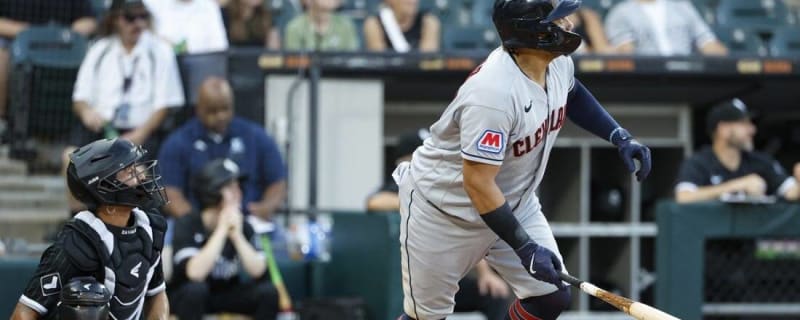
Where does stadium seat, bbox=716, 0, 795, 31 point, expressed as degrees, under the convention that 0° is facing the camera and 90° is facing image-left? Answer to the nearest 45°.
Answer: approximately 0°

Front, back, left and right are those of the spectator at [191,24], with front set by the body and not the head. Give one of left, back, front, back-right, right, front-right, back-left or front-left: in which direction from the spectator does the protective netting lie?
front-left

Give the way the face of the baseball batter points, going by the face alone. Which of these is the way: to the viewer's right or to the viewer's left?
to the viewer's right

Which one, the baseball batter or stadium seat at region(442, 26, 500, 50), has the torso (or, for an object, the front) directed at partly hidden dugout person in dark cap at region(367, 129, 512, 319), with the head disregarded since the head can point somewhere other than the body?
the stadium seat

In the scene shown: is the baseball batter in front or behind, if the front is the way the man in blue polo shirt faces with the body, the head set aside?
in front

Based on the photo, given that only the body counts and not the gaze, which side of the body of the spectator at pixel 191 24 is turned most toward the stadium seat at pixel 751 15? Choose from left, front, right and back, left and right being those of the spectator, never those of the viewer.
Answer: left

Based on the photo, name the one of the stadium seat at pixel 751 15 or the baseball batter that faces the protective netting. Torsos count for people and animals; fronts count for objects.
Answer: the stadium seat

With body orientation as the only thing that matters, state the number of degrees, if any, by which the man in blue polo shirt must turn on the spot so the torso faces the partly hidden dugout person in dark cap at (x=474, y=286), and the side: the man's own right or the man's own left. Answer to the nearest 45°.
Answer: approximately 45° to the man's own left

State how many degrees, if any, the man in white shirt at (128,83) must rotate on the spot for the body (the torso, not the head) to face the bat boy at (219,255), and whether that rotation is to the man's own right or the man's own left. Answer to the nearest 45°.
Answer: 0° — they already face them

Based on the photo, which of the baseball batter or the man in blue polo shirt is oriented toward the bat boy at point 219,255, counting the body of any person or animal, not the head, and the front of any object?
the man in blue polo shirt

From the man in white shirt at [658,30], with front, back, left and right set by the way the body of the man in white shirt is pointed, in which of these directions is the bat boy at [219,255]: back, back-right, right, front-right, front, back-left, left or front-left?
front-right

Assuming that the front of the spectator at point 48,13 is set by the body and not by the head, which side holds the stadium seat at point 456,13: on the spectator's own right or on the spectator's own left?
on the spectator's own left

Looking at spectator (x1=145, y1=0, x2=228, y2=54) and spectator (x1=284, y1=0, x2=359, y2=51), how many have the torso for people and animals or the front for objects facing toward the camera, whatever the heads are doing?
2
